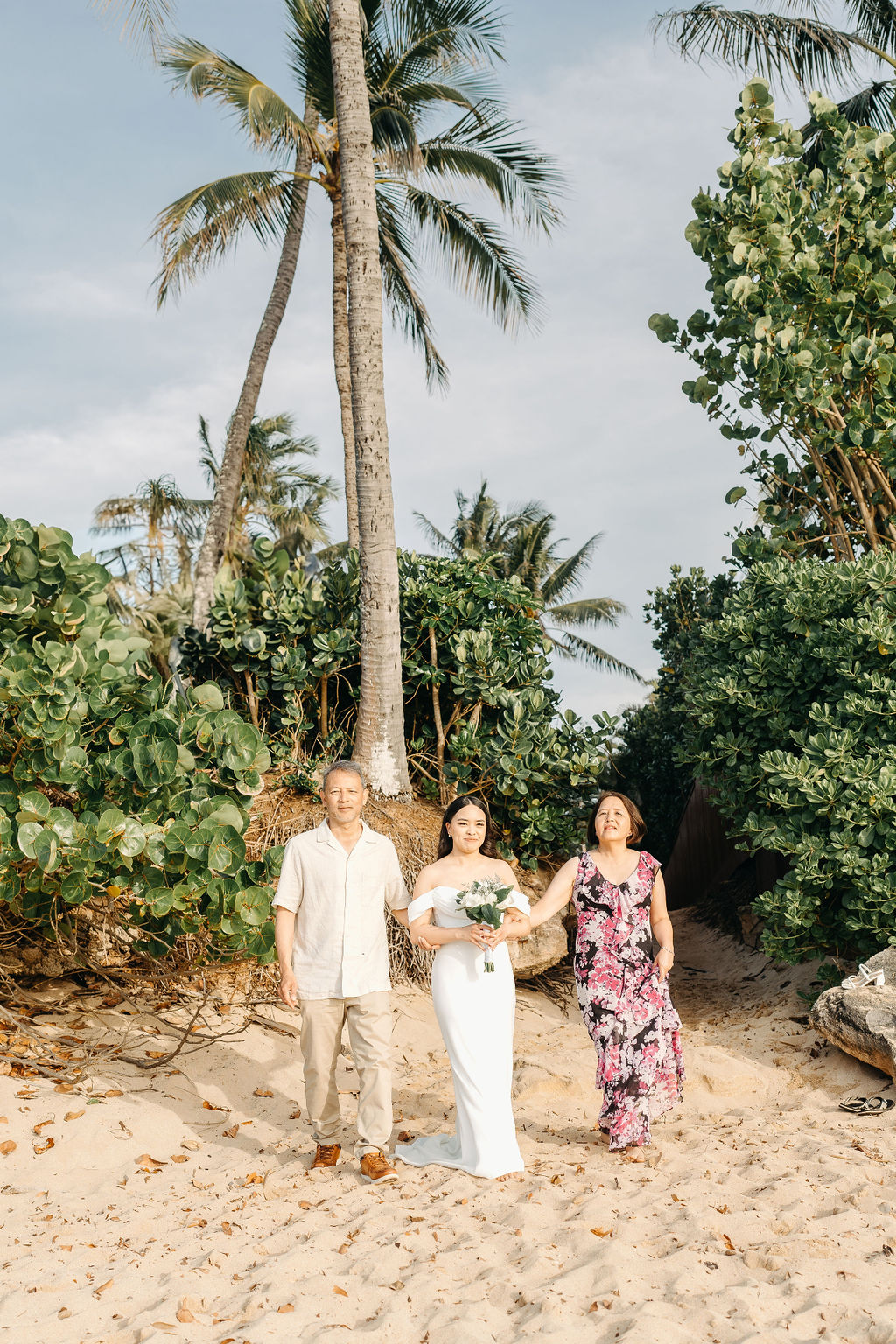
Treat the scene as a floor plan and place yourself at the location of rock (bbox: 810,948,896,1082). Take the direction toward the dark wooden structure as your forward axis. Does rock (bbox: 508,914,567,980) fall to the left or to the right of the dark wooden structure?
left

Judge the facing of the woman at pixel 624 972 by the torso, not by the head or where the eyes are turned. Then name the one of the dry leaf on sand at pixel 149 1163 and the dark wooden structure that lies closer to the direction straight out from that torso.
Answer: the dry leaf on sand

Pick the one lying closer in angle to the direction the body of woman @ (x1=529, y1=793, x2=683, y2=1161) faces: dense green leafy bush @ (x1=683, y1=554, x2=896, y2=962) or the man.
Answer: the man

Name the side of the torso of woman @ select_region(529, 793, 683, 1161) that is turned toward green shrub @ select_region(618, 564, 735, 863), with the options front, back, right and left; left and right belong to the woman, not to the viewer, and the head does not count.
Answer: back

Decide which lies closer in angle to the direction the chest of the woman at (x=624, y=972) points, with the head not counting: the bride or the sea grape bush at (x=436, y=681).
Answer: the bride

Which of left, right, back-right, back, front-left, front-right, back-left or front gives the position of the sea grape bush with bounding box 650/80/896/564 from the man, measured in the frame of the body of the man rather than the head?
back-left

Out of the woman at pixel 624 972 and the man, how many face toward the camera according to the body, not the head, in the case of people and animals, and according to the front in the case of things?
2

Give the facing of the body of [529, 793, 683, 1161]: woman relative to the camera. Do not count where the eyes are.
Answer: toward the camera

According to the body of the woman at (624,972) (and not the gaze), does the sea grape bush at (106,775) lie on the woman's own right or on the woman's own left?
on the woman's own right
